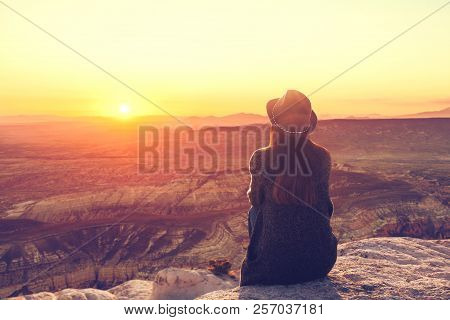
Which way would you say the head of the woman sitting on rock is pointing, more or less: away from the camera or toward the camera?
away from the camera

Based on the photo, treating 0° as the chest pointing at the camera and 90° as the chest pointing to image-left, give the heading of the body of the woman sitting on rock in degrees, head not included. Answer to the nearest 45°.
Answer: approximately 180°
